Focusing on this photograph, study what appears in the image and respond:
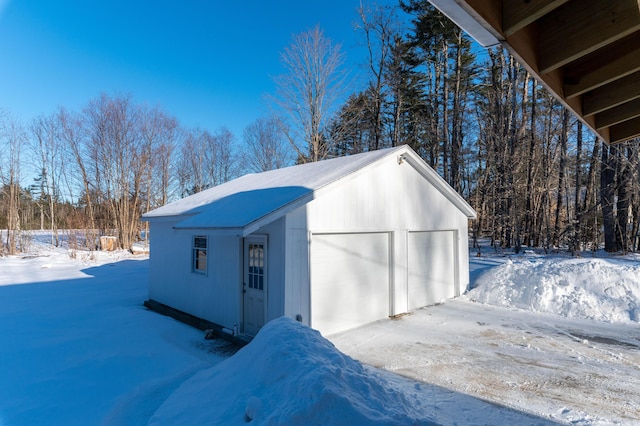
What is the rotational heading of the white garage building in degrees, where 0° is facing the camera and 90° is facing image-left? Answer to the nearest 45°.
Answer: approximately 315°

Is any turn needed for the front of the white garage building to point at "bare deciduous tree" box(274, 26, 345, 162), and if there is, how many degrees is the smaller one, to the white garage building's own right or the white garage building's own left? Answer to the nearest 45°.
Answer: approximately 135° to the white garage building's own left

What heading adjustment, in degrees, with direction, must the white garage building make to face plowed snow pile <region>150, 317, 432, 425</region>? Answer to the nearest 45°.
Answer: approximately 45° to its right

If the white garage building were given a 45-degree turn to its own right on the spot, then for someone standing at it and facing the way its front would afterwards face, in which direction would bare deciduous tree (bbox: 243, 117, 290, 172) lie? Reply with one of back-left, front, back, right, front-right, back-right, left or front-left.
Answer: back

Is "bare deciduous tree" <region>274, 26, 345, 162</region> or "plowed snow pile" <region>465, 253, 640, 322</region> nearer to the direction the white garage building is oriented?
the plowed snow pile

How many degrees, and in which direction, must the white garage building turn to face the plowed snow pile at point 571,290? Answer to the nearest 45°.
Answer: approximately 45° to its left
